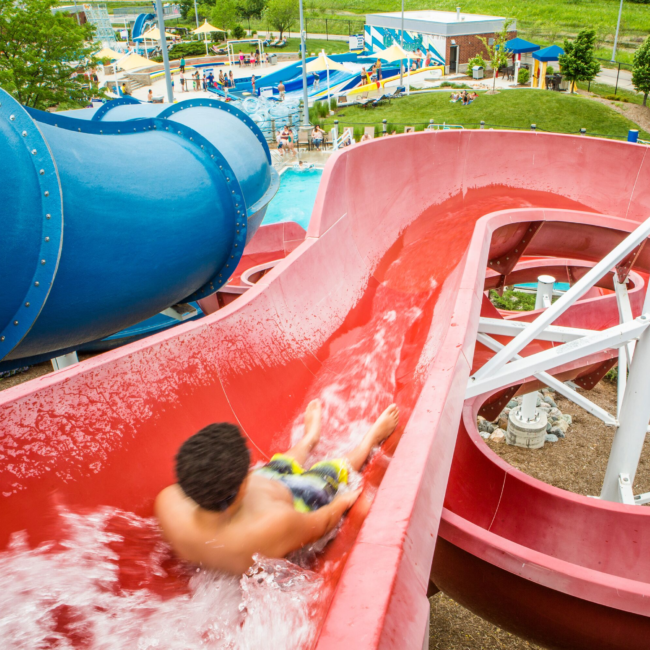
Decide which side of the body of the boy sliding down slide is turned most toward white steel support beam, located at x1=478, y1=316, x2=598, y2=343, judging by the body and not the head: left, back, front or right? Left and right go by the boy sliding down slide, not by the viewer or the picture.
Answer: front

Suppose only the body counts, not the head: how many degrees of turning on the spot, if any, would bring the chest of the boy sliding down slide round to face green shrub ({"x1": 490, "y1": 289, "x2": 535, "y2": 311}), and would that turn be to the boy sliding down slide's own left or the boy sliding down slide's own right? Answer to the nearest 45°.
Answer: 0° — they already face it

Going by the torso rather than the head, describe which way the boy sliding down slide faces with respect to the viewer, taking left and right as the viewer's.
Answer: facing away from the viewer and to the right of the viewer

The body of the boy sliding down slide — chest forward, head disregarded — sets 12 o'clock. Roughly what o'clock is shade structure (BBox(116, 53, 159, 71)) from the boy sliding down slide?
The shade structure is roughly at 10 o'clock from the boy sliding down slide.

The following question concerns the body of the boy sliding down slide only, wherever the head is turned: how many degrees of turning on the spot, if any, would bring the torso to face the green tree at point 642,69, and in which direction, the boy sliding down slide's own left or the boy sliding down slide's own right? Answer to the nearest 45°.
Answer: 0° — they already face it

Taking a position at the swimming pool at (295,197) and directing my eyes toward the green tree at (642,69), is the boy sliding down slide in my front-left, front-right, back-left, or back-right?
back-right

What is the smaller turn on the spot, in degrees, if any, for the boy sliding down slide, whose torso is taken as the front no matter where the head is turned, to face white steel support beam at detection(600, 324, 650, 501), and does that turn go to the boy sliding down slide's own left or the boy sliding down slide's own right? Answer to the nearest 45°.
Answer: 0° — they already face it

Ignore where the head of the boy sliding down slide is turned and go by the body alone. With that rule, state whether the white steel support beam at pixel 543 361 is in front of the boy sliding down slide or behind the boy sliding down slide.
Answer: in front

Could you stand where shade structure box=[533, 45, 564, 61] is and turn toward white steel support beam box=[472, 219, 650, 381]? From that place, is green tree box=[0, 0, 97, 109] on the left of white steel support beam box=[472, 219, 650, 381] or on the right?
right

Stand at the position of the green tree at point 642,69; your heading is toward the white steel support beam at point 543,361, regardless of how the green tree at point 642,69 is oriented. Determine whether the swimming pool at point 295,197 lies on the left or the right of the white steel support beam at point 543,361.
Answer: right

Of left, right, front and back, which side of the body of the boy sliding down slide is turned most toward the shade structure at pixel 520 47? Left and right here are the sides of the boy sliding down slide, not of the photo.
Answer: front

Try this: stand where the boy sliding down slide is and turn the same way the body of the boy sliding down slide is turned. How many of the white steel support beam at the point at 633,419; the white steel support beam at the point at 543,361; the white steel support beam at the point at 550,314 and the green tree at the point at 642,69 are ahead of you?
4

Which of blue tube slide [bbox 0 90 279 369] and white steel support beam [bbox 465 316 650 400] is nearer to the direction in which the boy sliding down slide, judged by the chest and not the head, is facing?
the white steel support beam

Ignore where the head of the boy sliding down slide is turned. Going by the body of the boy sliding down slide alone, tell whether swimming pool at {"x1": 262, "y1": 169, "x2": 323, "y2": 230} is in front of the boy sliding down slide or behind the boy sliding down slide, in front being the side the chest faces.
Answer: in front

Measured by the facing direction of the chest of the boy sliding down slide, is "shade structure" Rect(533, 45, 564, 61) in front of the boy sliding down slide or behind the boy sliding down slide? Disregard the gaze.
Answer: in front
